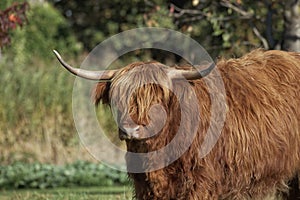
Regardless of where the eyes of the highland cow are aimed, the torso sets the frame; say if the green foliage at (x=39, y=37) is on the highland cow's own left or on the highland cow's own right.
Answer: on the highland cow's own right

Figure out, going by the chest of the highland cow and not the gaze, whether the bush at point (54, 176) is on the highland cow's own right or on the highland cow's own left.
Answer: on the highland cow's own right

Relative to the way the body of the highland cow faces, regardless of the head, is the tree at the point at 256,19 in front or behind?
behind

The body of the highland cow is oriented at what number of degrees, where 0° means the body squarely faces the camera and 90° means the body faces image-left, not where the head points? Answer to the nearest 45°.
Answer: approximately 45°

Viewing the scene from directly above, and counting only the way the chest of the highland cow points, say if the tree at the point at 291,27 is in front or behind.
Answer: behind

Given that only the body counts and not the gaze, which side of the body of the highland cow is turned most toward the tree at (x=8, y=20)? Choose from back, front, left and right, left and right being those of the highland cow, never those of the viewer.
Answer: right
